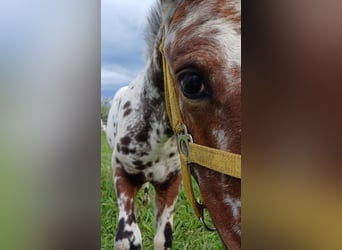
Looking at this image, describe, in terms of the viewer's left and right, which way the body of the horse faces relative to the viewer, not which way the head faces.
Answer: facing the viewer and to the right of the viewer
